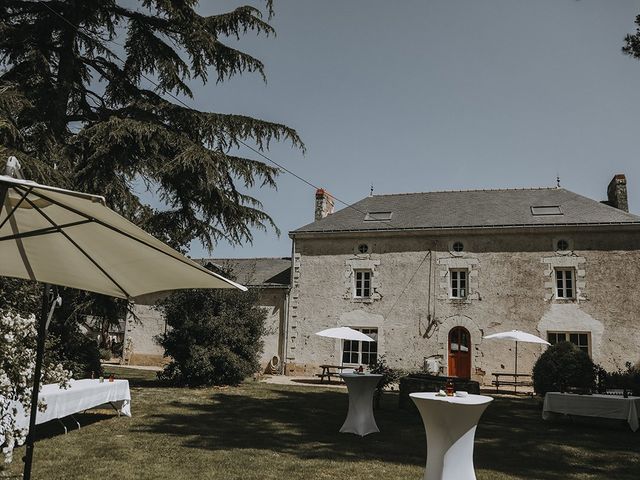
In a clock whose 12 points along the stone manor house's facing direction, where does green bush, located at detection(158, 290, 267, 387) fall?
The green bush is roughly at 2 o'clock from the stone manor house.

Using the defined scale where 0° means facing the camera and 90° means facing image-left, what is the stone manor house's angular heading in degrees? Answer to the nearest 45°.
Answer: approximately 0°

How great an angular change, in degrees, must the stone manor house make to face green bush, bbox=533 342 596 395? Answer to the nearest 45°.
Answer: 0° — it already faces it

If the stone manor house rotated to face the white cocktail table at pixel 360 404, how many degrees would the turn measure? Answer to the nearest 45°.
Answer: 0° — it already faces it

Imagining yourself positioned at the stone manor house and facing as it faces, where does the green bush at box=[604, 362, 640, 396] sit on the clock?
The green bush is roughly at 11 o'clock from the stone manor house.

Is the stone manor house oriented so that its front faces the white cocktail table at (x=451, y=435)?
yes

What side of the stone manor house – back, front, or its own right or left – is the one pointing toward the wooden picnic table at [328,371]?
right
